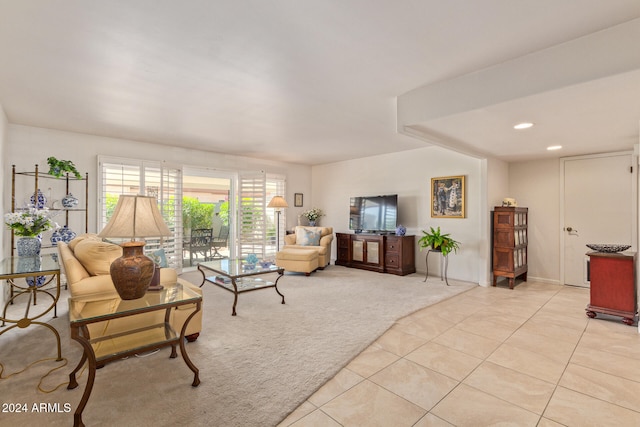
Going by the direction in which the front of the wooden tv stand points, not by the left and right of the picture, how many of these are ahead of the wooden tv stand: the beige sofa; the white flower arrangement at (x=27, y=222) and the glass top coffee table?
3

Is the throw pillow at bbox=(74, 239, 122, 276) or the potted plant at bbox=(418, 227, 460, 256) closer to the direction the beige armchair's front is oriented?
the throw pillow

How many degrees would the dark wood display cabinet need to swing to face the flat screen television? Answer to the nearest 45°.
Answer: approximately 135° to its right

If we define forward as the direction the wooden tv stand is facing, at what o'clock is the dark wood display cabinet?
The dark wood display cabinet is roughly at 8 o'clock from the wooden tv stand.

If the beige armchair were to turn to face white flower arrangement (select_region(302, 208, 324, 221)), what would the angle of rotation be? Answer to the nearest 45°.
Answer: approximately 135° to its right

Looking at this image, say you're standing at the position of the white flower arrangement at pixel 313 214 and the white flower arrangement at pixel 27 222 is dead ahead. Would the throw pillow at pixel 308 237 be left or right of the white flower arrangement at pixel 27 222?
left

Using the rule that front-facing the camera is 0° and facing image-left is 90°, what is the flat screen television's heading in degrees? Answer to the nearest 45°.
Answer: approximately 45°
